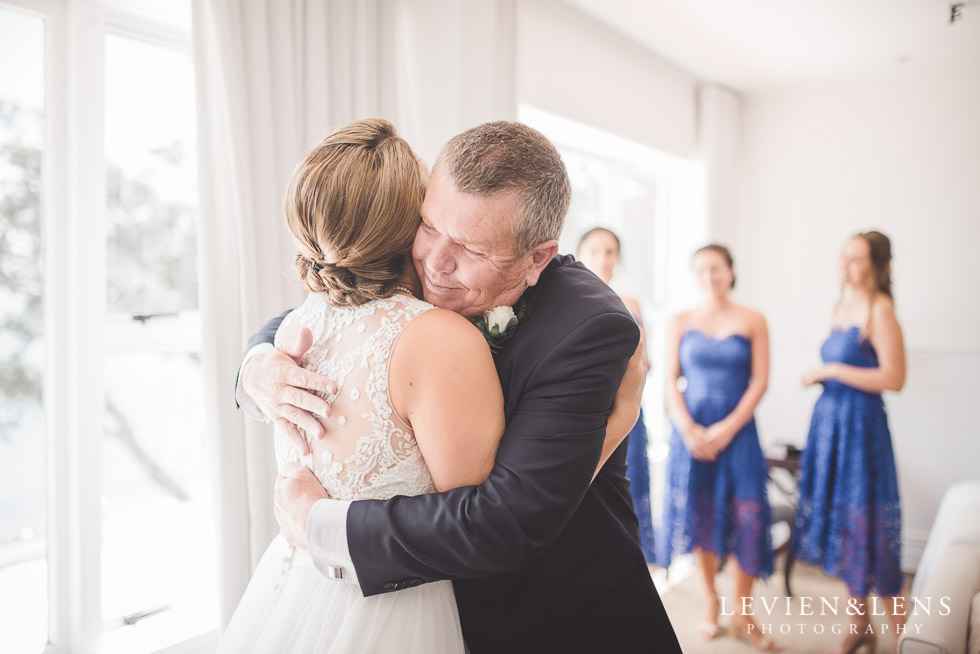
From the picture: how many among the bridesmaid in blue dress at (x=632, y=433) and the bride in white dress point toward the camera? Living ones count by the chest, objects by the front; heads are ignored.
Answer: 1

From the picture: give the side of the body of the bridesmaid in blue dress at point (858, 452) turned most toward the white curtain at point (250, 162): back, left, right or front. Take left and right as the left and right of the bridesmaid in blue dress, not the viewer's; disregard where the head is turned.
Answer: front

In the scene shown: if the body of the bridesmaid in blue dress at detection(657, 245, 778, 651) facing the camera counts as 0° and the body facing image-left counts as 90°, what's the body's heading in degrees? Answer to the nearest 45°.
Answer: approximately 0°

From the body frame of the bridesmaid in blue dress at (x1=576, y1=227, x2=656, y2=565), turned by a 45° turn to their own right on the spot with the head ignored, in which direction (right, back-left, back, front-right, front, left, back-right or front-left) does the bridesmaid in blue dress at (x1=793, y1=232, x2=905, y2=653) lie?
back-left

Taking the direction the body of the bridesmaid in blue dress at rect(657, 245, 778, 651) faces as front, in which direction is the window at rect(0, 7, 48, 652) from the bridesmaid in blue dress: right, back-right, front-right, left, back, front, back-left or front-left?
front-right

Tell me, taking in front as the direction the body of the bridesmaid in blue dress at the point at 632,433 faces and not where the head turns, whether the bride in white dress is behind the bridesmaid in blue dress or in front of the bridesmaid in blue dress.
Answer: in front

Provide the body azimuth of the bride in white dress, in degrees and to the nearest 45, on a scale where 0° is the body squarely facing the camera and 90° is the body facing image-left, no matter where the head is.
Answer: approximately 225°

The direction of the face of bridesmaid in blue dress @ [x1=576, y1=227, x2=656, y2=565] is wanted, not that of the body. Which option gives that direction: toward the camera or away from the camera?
toward the camera

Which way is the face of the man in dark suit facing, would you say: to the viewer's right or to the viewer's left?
to the viewer's left

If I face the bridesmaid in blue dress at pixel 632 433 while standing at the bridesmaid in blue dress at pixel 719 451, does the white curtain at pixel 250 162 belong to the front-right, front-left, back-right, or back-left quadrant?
front-left

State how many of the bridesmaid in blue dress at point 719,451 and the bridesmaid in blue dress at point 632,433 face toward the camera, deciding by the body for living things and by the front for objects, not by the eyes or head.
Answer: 2

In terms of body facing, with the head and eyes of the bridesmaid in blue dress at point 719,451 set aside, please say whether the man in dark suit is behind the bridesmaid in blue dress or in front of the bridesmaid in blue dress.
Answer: in front

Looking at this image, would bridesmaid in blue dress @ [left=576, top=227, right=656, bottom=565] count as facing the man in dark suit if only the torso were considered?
yes

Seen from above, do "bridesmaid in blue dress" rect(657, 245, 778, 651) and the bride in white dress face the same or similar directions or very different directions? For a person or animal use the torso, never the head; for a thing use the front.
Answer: very different directions

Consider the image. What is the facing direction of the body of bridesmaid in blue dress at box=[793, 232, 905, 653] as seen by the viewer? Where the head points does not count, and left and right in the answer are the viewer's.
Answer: facing the viewer and to the left of the viewer

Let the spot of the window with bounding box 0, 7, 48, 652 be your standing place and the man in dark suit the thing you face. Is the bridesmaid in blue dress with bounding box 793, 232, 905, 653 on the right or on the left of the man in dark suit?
left

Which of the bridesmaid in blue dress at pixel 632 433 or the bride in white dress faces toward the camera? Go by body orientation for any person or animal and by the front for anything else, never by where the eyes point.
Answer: the bridesmaid in blue dress

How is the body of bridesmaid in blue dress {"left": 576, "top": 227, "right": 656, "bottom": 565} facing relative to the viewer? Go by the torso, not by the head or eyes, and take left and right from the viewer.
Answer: facing the viewer
